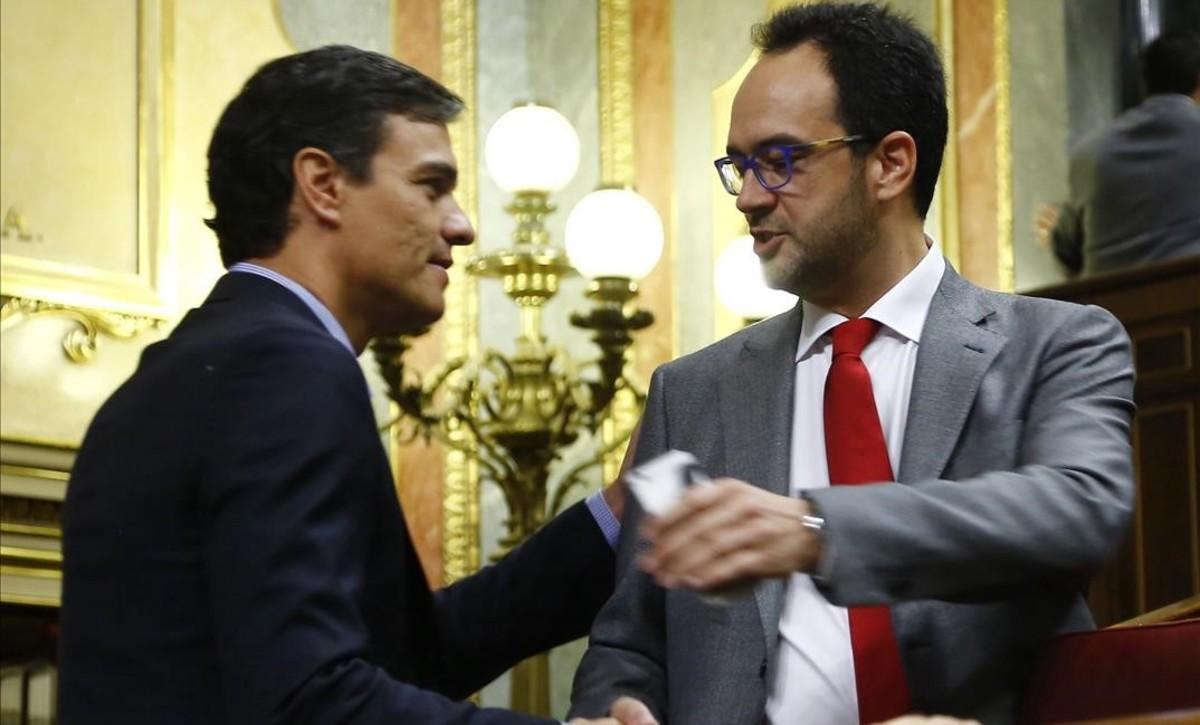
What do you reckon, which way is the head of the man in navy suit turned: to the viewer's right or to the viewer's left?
to the viewer's right

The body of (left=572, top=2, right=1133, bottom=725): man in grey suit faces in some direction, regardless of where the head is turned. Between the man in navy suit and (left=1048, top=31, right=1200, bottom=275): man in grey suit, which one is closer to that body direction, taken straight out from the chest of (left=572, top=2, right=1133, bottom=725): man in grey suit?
the man in navy suit

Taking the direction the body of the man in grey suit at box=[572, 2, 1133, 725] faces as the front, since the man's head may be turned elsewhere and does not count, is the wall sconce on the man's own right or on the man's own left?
on the man's own right

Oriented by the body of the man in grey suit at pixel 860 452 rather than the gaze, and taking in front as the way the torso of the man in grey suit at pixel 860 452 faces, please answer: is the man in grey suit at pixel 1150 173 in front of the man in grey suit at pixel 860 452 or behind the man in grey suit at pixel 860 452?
behind

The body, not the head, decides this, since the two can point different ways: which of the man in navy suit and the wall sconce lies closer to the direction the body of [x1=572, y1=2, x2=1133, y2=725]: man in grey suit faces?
the man in navy suit

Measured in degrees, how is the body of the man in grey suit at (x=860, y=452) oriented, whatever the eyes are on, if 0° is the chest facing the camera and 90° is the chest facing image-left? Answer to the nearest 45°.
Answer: approximately 45°

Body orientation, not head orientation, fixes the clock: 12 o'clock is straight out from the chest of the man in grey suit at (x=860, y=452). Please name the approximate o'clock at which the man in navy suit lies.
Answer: The man in navy suit is roughly at 1 o'clock from the man in grey suit.
